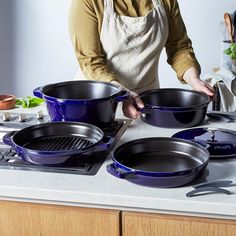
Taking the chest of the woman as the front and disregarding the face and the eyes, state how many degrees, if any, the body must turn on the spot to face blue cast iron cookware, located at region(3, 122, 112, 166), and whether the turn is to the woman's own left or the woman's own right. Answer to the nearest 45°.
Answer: approximately 45° to the woman's own right

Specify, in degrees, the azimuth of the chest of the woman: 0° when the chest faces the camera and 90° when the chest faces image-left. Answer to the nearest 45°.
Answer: approximately 315°

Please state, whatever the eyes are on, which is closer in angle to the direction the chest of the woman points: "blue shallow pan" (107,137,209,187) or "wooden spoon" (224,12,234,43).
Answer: the blue shallow pan

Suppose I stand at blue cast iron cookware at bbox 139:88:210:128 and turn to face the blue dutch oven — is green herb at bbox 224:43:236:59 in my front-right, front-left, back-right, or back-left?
back-right
